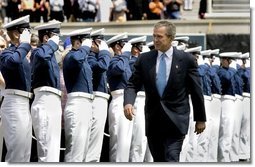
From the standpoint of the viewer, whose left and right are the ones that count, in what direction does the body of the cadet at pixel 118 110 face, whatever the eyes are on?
facing to the right of the viewer

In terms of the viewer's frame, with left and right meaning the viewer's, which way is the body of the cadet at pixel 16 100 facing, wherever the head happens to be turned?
facing to the right of the viewer

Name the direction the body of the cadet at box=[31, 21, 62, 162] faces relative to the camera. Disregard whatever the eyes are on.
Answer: to the viewer's right

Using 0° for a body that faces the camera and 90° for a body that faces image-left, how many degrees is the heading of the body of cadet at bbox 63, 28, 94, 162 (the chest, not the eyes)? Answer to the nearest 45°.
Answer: approximately 270°

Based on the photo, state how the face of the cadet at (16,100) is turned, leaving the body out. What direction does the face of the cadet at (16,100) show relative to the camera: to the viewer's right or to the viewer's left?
to the viewer's right
